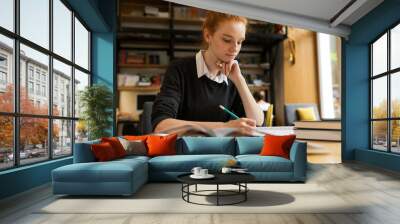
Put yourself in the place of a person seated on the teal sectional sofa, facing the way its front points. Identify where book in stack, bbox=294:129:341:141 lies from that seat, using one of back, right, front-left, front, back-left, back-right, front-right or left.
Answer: back-left

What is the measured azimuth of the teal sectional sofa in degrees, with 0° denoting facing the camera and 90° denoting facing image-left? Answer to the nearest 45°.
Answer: approximately 0°

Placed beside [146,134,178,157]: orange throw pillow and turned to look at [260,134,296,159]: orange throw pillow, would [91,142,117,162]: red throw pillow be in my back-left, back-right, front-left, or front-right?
back-right
